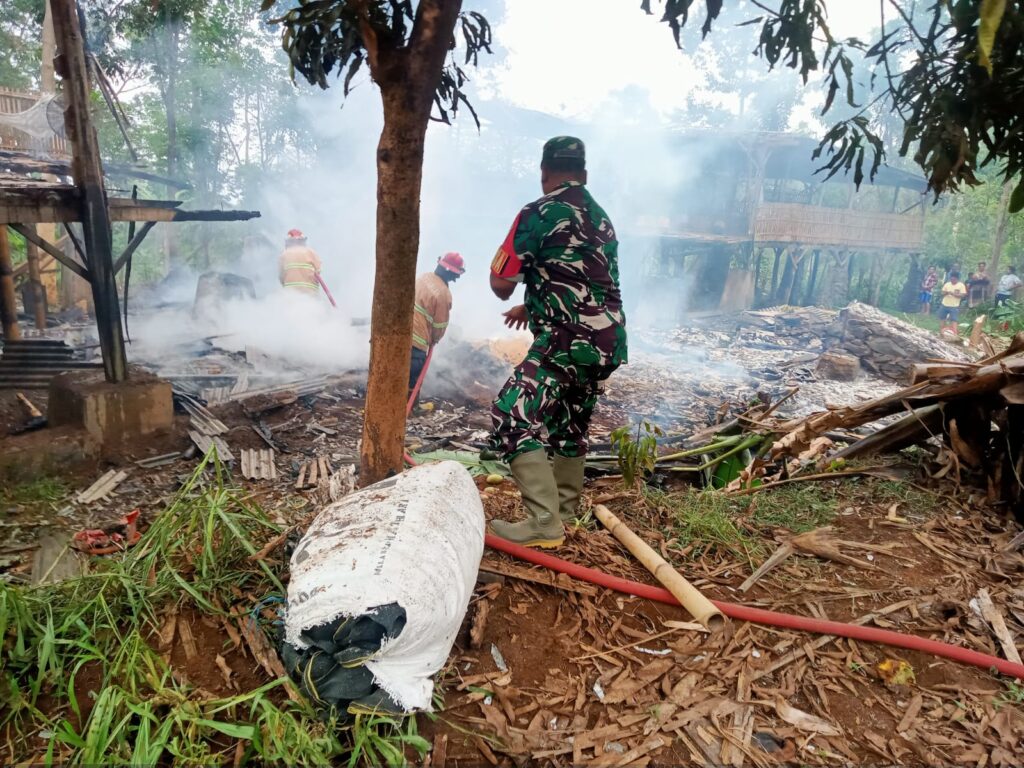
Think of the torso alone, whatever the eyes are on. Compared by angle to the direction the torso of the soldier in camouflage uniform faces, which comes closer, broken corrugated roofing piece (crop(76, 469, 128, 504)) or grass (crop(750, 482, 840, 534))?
the broken corrugated roofing piece

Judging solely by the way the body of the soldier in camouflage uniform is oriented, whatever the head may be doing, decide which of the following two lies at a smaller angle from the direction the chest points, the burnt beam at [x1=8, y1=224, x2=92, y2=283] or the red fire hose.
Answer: the burnt beam

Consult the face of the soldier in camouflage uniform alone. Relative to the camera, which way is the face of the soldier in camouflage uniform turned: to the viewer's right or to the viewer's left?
to the viewer's left

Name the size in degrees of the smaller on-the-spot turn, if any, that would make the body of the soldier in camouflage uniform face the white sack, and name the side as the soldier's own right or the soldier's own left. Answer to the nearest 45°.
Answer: approximately 135° to the soldier's own left

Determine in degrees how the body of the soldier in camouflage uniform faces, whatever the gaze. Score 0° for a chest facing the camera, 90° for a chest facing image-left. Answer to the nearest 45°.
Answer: approximately 135°

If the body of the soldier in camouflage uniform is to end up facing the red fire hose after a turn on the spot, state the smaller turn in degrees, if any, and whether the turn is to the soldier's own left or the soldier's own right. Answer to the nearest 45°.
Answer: approximately 180°
